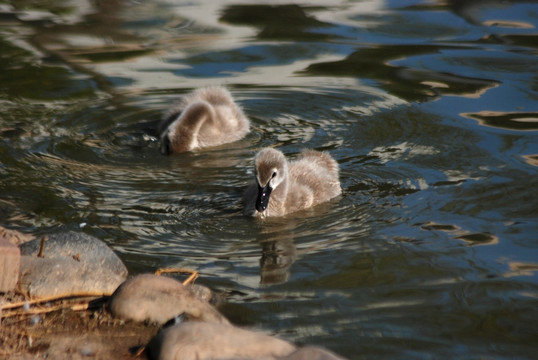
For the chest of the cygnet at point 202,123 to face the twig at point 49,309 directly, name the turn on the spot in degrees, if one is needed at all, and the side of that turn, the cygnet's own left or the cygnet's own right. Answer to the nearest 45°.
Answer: approximately 45° to the cygnet's own left

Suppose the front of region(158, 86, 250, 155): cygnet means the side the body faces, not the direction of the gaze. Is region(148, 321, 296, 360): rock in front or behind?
in front

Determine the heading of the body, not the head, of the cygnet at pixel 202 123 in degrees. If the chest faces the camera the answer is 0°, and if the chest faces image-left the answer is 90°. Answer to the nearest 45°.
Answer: approximately 45°

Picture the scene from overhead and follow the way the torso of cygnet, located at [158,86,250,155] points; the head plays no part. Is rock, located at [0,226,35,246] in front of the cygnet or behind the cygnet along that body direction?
in front

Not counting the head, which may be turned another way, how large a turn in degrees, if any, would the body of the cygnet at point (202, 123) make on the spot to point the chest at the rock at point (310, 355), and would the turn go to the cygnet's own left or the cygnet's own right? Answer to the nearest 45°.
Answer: approximately 45° to the cygnet's own left

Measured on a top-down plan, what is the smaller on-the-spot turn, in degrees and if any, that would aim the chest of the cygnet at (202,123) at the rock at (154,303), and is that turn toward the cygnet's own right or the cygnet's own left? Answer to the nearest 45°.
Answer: approximately 45° to the cygnet's own left

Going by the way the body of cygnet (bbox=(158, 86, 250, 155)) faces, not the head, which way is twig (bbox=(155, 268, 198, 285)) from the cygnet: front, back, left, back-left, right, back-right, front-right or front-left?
front-left

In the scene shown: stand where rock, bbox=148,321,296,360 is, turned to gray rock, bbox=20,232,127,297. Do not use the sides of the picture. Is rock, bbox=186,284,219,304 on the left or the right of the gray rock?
right

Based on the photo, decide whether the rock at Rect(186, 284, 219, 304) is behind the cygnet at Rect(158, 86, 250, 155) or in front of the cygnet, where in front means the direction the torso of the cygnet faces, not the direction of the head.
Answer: in front

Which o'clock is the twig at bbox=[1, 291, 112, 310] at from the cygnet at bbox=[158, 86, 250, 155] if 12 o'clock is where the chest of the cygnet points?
The twig is roughly at 11 o'clock from the cygnet.

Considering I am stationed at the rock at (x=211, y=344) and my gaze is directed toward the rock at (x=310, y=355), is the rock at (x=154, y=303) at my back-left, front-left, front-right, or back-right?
back-left
